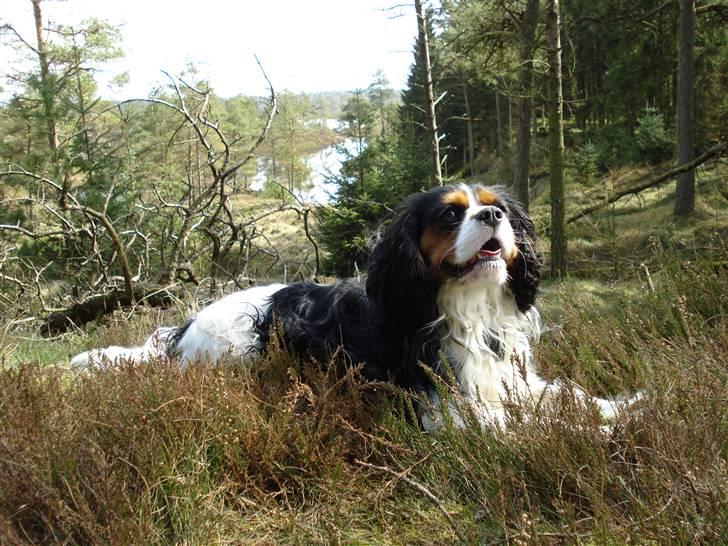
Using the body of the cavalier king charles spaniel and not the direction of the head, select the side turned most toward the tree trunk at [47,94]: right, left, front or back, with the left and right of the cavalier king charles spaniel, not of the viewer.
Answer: back

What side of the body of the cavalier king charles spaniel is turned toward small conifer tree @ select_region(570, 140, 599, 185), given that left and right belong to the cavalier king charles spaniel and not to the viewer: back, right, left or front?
left

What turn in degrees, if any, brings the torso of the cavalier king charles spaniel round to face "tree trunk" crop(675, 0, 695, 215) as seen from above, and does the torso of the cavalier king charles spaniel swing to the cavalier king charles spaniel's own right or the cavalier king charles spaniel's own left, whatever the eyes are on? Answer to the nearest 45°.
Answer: approximately 90° to the cavalier king charles spaniel's own left

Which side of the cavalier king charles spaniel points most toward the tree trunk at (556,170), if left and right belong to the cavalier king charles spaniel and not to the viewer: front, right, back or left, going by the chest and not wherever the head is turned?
left

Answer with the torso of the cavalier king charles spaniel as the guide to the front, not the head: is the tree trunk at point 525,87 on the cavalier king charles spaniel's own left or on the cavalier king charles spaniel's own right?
on the cavalier king charles spaniel's own left

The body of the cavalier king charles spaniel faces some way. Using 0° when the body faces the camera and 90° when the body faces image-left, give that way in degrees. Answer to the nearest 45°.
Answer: approximately 315°

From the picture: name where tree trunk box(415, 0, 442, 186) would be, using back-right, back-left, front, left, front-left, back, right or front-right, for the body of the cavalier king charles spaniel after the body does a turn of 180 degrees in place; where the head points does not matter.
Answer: front-right
